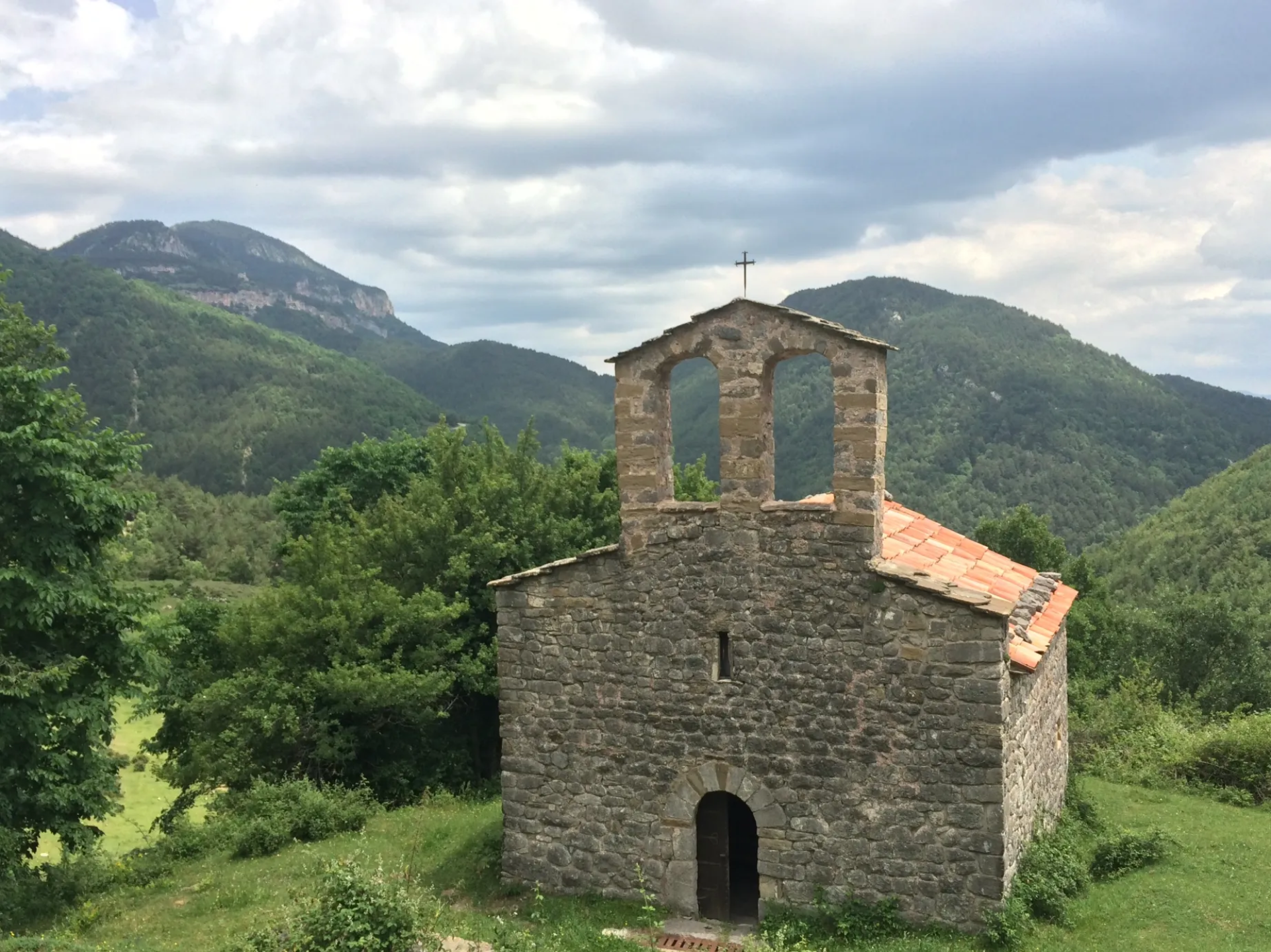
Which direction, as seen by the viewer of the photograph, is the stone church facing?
facing the viewer

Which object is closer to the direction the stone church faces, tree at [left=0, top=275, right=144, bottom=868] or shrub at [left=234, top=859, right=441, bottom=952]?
the shrub

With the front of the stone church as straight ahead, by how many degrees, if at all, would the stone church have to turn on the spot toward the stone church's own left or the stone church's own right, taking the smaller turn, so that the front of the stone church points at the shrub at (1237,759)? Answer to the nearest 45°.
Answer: approximately 135° to the stone church's own left

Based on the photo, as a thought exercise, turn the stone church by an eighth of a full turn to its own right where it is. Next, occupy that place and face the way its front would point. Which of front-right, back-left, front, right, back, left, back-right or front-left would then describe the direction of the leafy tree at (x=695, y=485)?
back-right

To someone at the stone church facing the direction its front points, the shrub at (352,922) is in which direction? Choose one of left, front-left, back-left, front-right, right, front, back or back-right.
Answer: front-right

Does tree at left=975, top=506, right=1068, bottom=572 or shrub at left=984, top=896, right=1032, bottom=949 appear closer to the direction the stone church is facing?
the shrub

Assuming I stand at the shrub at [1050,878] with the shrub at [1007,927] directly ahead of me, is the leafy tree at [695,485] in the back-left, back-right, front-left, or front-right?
back-right

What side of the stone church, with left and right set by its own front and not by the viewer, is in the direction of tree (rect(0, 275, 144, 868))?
right

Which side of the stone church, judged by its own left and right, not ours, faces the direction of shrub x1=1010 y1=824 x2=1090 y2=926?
left

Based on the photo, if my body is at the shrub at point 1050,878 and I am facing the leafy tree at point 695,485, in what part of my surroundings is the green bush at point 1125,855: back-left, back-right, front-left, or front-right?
front-right
